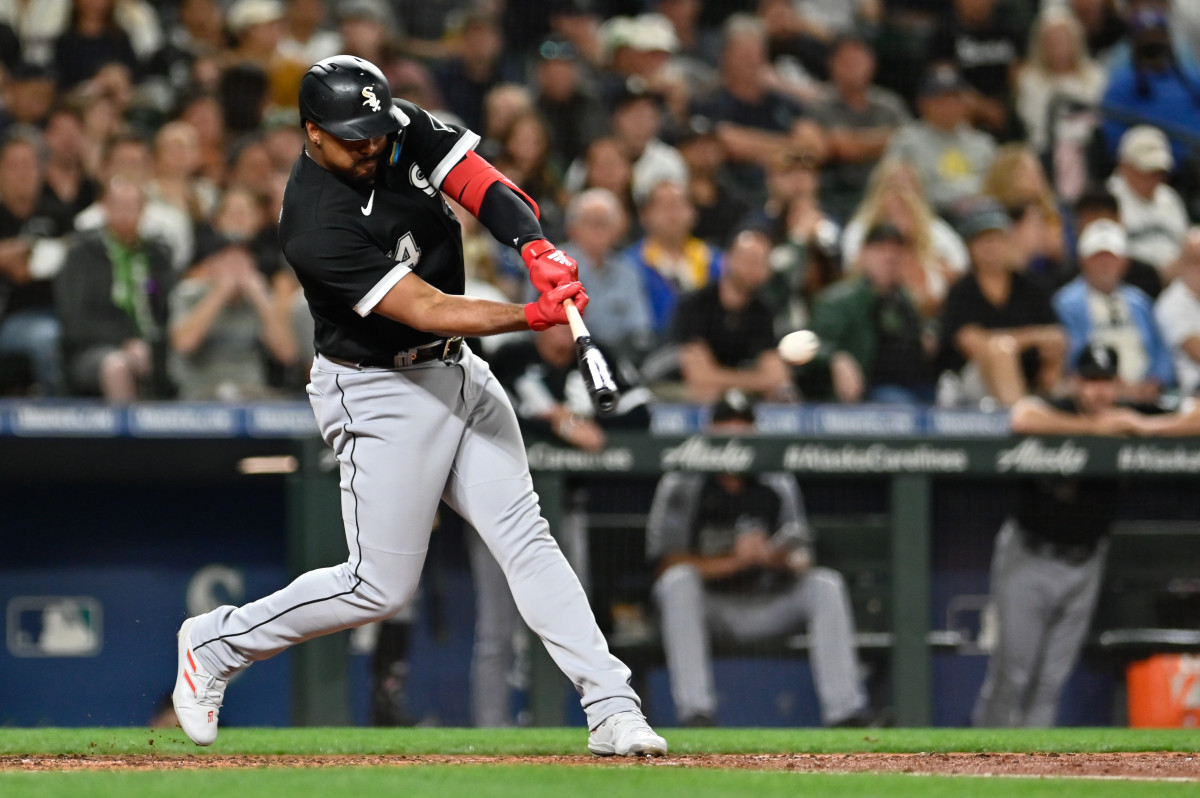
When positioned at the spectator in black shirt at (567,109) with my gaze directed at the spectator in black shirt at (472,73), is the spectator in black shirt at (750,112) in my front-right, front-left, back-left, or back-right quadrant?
back-right

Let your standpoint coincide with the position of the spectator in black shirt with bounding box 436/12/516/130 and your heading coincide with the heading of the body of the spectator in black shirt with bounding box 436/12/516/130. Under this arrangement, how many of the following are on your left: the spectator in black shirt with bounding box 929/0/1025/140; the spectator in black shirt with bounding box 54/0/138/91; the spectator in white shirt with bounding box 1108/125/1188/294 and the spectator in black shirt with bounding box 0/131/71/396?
2

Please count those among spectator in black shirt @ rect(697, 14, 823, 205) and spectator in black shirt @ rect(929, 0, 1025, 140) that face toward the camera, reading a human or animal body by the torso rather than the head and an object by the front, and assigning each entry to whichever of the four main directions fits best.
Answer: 2
